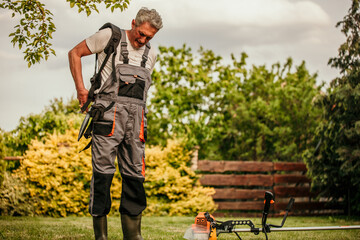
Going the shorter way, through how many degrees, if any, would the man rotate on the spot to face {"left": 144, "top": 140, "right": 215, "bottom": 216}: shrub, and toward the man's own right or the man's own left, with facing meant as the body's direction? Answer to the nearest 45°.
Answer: approximately 135° to the man's own left

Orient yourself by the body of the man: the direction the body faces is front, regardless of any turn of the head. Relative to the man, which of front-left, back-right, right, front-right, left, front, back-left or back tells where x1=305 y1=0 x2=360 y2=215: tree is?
left

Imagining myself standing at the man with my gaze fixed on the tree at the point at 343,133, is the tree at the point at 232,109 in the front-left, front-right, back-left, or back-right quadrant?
front-left

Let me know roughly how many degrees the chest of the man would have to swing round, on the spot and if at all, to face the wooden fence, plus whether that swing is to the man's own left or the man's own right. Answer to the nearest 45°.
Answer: approximately 90° to the man's own left

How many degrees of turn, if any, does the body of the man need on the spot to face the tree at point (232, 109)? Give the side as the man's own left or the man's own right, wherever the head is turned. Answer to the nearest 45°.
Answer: approximately 135° to the man's own left

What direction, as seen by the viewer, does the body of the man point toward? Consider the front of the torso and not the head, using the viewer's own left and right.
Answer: facing the viewer and to the right of the viewer

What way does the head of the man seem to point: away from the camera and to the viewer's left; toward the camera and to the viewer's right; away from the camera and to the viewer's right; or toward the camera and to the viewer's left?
toward the camera and to the viewer's right

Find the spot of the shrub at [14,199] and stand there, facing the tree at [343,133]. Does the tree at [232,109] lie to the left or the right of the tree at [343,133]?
left
